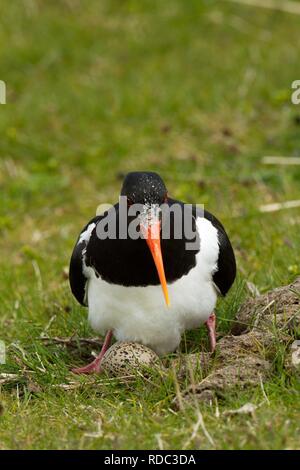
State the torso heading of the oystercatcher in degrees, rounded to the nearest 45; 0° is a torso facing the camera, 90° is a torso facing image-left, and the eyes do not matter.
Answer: approximately 0°
